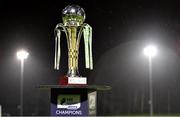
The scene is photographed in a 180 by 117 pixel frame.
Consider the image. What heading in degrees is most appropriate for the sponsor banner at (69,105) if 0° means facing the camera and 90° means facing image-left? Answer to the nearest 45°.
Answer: approximately 0°
